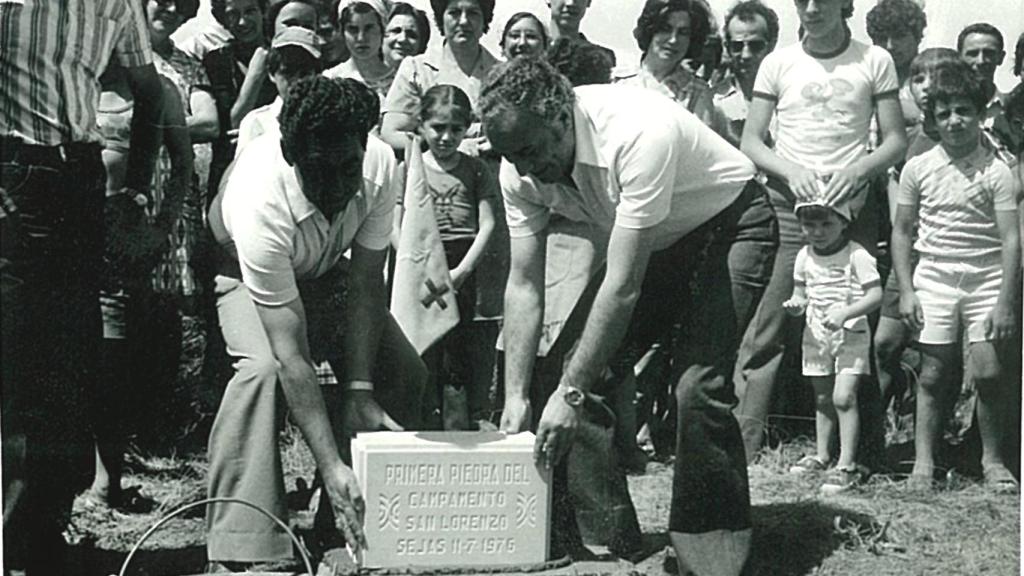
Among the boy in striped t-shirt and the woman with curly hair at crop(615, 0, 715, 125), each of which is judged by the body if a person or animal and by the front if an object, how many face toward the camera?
2

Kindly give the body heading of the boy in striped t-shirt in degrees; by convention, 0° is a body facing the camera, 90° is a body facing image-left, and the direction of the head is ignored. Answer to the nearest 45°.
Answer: approximately 0°

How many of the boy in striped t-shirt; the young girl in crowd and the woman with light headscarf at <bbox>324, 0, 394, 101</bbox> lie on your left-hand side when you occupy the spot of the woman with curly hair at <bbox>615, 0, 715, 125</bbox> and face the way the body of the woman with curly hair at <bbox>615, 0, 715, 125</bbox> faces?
1

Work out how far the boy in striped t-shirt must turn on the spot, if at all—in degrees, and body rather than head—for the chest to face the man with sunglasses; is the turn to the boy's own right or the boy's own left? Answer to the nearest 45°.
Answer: approximately 90° to the boy's own right

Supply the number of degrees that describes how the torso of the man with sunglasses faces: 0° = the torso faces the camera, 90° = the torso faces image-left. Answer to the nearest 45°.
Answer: approximately 0°

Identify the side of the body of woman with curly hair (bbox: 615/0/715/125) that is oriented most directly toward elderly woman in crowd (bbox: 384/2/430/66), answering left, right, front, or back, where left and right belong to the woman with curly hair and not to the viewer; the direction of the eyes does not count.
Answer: right

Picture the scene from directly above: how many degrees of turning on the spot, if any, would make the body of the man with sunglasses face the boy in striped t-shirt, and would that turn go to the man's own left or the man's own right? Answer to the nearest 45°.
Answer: approximately 90° to the man's own left

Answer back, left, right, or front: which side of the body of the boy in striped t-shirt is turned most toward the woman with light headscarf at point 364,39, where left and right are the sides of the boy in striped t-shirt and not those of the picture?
right
